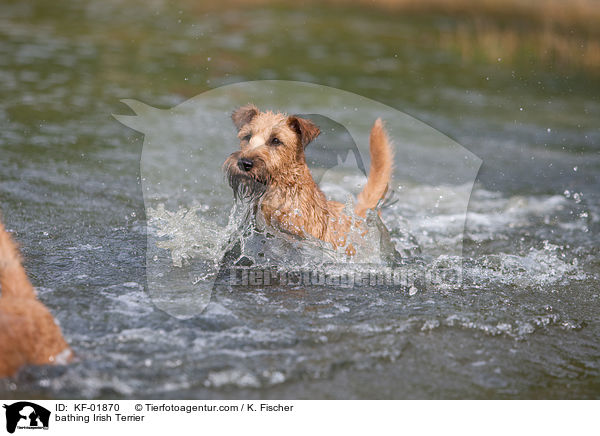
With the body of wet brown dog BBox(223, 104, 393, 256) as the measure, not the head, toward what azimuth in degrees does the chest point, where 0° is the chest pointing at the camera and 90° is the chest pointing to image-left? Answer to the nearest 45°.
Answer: approximately 45°
